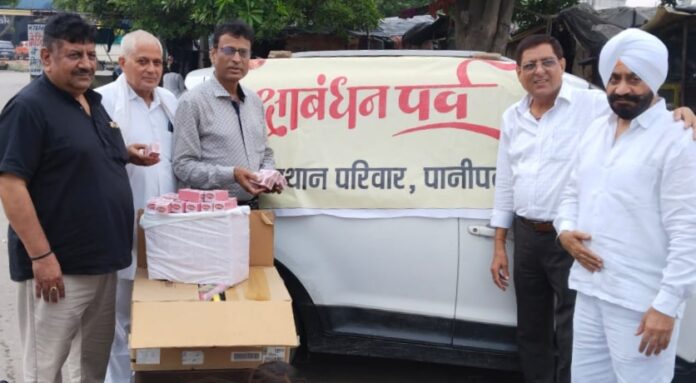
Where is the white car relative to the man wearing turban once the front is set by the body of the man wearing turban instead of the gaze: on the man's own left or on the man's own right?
on the man's own right

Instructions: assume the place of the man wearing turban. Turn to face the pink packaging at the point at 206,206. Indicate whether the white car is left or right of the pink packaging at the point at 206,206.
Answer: right

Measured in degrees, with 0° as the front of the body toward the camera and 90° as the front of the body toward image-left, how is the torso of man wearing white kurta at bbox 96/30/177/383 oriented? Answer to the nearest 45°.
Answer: approximately 315°
